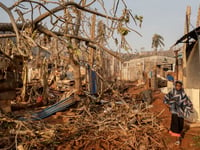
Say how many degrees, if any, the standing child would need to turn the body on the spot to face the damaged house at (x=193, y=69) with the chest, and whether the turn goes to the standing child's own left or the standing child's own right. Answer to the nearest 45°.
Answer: approximately 180°

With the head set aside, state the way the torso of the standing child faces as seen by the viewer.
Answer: toward the camera
